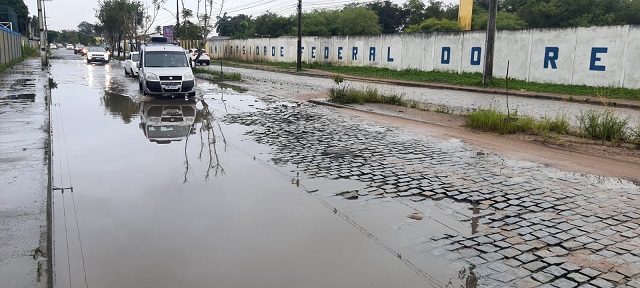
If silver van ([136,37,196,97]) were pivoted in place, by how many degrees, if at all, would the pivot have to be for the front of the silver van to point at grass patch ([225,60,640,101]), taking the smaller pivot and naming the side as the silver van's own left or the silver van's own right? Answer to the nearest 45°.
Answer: approximately 90° to the silver van's own left

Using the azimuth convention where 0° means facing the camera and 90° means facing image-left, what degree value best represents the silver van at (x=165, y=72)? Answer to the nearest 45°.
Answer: approximately 0°

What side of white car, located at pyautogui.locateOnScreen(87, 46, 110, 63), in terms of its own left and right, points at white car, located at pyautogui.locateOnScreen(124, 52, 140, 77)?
front

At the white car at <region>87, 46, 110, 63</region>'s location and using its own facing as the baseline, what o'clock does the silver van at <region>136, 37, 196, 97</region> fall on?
The silver van is roughly at 12 o'clock from the white car.

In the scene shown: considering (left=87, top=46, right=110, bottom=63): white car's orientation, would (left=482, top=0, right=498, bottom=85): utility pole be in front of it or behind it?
in front

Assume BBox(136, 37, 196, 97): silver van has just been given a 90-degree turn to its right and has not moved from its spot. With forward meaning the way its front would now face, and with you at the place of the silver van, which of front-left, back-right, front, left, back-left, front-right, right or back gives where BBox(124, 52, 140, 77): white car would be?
right

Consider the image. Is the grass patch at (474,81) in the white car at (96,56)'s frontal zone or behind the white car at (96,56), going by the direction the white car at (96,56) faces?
frontal zone

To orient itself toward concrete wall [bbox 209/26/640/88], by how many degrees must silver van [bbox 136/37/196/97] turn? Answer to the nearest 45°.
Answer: approximately 90° to its left

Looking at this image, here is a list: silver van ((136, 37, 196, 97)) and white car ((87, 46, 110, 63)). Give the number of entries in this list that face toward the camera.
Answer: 2
